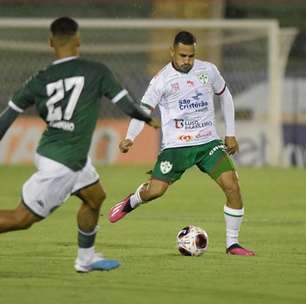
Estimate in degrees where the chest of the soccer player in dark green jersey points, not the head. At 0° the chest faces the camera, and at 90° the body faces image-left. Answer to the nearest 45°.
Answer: approximately 225°

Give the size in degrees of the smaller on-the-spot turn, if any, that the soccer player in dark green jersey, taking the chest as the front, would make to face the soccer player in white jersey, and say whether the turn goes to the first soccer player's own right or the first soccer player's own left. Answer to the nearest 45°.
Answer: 0° — they already face them

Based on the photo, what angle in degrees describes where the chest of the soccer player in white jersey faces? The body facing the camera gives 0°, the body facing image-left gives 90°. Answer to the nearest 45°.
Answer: approximately 0°
